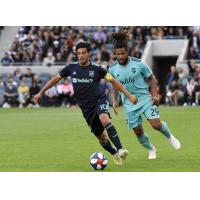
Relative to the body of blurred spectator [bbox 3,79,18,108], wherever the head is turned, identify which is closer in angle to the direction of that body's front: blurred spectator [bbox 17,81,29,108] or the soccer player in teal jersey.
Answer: the soccer player in teal jersey

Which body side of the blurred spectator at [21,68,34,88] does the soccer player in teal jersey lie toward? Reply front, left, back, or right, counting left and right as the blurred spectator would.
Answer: front

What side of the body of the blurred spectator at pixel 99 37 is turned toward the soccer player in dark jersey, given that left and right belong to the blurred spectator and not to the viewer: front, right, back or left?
front

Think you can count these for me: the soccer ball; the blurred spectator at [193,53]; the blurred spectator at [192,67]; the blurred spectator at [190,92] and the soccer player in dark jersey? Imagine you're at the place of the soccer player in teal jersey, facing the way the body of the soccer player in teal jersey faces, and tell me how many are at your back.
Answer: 3

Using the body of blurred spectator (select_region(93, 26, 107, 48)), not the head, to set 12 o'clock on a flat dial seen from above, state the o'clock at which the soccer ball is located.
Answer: The soccer ball is roughly at 12 o'clock from the blurred spectator.

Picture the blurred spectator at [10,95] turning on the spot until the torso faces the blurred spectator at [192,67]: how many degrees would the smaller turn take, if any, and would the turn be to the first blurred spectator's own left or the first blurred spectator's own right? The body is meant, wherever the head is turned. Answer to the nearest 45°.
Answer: approximately 90° to the first blurred spectator's own left

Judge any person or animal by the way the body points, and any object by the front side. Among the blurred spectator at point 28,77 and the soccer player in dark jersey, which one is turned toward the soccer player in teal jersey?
the blurred spectator
